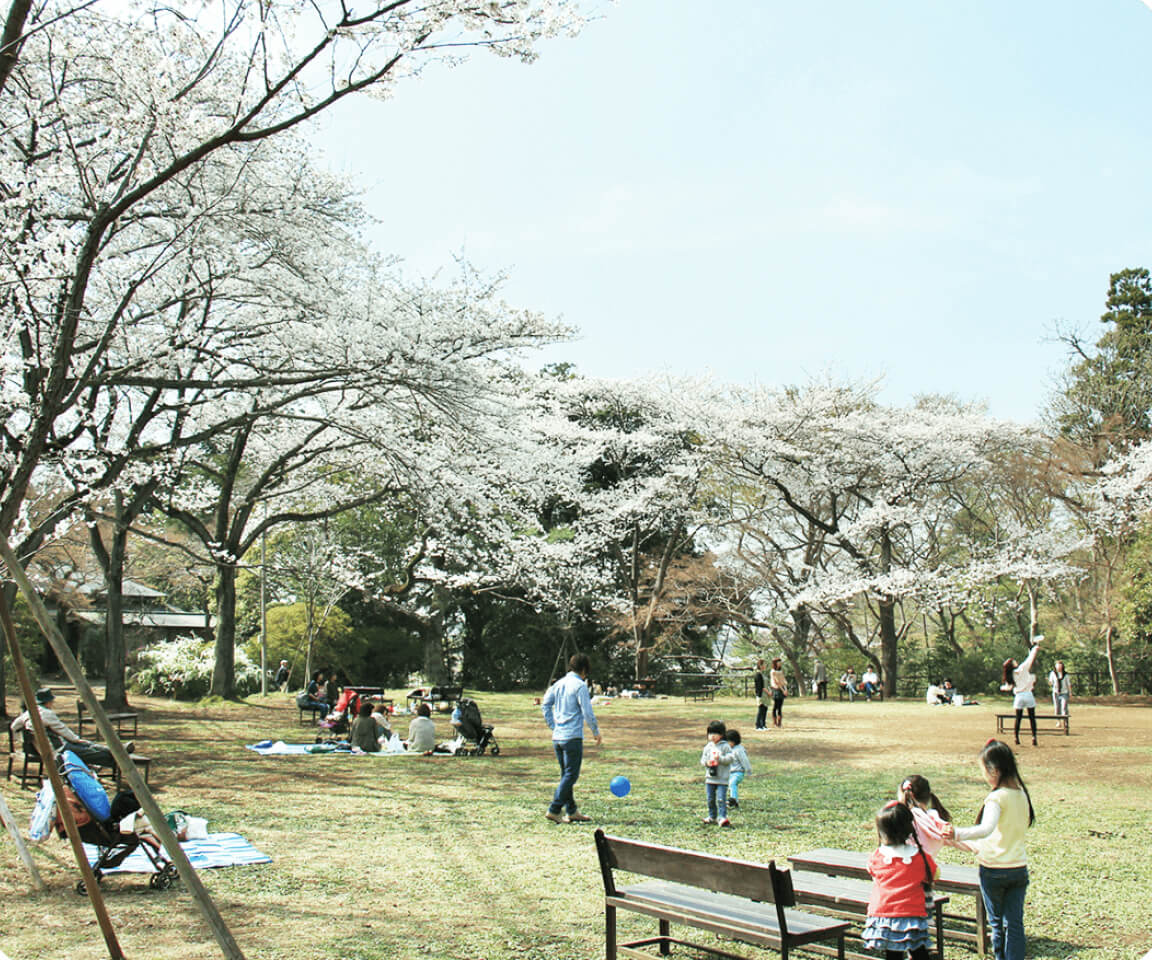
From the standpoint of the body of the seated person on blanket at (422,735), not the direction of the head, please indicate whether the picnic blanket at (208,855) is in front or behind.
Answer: behind

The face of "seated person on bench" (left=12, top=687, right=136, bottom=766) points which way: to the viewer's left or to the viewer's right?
to the viewer's right

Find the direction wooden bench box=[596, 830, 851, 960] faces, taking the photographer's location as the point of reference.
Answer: facing away from the viewer and to the right of the viewer

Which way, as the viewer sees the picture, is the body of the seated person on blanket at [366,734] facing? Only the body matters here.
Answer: away from the camera

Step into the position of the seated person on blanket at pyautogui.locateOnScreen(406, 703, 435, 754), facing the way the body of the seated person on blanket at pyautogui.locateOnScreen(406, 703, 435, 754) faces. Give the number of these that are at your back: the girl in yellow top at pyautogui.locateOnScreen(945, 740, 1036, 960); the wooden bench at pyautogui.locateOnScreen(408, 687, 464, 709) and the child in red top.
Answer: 2

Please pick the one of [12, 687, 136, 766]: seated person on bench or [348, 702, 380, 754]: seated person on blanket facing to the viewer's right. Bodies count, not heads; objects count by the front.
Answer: [12, 687, 136, 766]: seated person on bench

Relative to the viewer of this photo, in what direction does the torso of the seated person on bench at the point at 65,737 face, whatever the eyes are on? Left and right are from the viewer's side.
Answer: facing to the right of the viewer

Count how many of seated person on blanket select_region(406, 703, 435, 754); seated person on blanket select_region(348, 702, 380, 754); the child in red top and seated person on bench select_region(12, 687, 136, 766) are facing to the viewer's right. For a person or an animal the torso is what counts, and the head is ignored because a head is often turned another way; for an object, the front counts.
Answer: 1

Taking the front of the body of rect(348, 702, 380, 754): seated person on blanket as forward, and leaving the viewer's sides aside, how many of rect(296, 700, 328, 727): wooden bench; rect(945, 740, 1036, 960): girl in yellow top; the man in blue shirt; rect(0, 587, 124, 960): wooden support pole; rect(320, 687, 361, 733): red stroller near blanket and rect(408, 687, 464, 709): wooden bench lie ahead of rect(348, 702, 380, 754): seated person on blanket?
3

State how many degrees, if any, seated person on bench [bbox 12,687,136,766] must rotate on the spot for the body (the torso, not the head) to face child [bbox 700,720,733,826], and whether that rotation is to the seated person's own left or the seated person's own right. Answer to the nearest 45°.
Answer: approximately 45° to the seated person's own right

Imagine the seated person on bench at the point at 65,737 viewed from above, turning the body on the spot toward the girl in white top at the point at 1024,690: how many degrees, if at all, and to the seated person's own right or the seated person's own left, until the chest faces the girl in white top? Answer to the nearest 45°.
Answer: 0° — they already face them

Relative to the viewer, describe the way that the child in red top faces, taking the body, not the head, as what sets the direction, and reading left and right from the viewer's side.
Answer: facing away from the viewer

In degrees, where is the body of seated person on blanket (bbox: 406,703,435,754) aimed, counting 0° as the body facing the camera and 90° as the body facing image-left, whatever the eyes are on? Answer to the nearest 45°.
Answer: approximately 180°

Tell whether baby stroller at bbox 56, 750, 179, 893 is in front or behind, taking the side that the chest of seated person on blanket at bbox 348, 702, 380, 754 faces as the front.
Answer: behind

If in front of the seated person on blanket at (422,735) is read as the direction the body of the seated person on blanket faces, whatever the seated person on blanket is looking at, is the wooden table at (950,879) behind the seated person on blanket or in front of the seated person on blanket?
behind

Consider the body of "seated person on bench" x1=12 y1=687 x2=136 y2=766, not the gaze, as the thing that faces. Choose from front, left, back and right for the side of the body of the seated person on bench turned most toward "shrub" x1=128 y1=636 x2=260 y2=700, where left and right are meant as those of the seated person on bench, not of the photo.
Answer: left

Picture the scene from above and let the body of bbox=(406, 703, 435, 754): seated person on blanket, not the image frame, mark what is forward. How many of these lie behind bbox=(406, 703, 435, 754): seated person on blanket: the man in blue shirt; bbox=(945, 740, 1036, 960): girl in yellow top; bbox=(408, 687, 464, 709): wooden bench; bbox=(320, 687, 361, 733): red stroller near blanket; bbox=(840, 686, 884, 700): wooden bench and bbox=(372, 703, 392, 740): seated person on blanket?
2

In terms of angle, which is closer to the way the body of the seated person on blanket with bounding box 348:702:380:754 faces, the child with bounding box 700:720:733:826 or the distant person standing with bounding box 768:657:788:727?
the distant person standing
